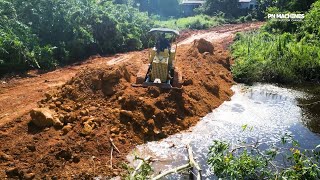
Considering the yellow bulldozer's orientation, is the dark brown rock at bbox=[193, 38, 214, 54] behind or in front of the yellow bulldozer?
behind

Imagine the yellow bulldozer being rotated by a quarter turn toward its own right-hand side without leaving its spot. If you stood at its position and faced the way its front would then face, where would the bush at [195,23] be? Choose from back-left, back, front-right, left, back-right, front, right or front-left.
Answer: right

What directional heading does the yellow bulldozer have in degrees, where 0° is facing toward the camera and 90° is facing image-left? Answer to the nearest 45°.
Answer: approximately 0°

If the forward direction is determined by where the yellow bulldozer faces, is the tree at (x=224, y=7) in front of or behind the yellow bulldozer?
behind
